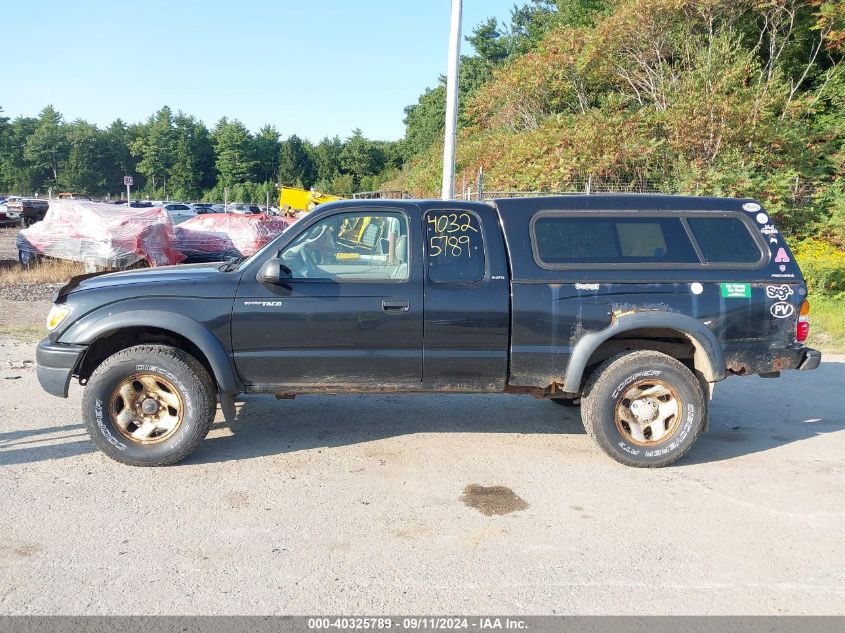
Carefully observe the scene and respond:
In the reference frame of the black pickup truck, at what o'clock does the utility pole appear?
The utility pole is roughly at 3 o'clock from the black pickup truck.

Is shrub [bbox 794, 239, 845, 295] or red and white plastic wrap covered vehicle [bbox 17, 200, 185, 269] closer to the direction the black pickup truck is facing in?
the red and white plastic wrap covered vehicle

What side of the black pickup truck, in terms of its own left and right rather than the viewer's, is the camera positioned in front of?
left

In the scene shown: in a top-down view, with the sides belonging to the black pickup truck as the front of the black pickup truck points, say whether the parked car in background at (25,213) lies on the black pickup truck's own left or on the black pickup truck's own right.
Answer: on the black pickup truck's own right

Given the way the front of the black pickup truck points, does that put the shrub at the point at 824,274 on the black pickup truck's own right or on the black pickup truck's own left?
on the black pickup truck's own right

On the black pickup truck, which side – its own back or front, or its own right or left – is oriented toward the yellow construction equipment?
right

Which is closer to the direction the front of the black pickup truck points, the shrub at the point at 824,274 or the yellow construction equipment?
the yellow construction equipment

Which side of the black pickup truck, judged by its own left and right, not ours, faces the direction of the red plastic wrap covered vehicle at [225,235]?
right
